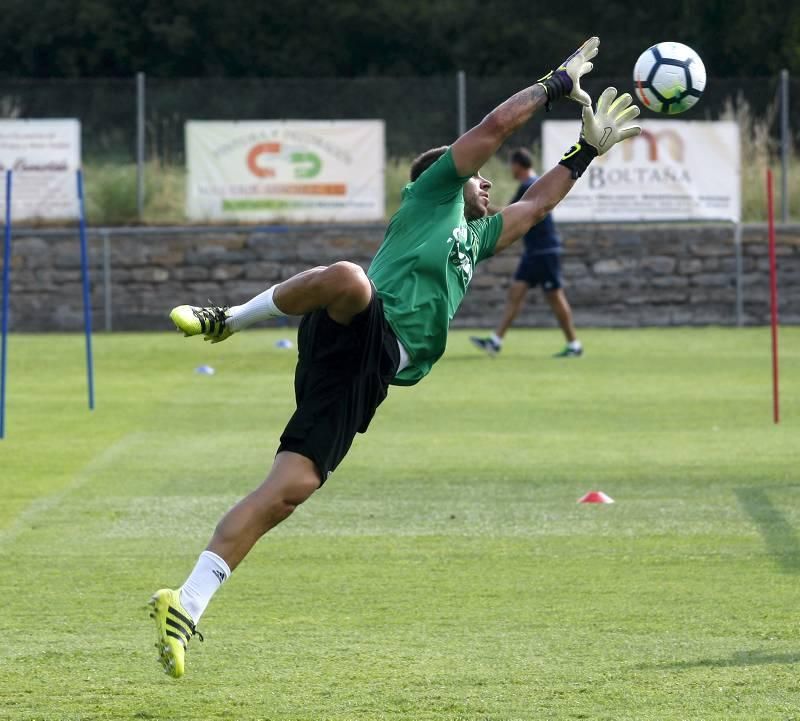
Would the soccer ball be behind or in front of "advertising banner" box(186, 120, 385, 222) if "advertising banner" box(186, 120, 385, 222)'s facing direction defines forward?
in front

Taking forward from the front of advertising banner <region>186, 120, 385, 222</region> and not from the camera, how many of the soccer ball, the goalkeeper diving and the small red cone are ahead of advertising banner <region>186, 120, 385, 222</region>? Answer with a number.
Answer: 3

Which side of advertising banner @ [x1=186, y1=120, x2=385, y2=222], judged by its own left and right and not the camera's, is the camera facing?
front

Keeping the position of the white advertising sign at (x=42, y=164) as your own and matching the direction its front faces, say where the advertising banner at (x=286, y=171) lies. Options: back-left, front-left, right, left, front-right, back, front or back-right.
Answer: left

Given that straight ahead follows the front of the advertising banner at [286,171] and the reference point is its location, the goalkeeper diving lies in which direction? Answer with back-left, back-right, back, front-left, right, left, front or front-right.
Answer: front

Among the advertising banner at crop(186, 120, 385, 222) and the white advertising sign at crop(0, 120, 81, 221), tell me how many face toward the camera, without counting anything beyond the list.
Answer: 2

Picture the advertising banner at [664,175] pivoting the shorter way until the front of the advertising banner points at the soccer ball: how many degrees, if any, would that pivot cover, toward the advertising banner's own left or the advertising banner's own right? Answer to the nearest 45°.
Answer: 0° — it already faces it

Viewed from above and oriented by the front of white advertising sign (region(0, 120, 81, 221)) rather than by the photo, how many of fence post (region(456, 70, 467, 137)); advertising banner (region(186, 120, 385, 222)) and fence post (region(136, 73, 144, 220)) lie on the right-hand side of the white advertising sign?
0

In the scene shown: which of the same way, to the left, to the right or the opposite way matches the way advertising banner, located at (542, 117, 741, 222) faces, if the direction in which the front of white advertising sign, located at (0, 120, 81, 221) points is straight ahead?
the same way

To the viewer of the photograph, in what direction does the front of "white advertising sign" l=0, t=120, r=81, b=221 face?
facing the viewer

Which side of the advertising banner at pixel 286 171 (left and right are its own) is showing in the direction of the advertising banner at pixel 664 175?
left

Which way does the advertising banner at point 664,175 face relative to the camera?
toward the camera

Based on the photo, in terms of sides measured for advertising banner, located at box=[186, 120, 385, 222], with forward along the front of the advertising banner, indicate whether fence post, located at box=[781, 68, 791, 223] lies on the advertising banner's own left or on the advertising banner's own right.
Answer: on the advertising banner's own left

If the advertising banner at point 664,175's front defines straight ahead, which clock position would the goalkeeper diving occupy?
The goalkeeper diving is roughly at 12 o'clock from the advertising banner.

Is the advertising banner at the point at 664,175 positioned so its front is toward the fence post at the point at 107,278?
no

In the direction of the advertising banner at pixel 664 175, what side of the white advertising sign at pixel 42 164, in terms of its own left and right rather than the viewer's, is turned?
left

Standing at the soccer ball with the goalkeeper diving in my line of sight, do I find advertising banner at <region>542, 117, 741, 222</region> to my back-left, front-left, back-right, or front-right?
back-right

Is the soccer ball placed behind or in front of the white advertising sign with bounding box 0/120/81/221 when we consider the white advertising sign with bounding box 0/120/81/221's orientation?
in front

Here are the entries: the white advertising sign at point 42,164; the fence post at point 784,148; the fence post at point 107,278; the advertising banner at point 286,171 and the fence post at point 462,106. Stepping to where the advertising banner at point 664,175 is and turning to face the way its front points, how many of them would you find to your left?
1

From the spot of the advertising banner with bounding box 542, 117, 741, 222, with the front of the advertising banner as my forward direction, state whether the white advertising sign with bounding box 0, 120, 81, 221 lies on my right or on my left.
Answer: on my right
